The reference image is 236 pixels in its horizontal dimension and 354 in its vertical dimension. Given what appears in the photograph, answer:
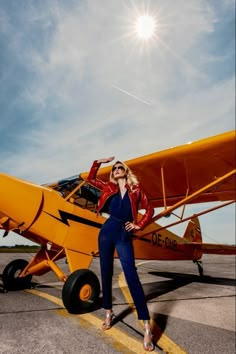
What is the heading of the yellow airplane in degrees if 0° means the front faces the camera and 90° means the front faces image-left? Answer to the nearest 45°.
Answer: approximately 45°

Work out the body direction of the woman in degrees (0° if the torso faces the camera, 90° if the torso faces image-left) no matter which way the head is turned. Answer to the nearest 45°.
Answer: approximately 0°

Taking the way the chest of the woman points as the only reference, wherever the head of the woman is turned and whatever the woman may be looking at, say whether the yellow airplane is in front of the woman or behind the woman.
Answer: behind

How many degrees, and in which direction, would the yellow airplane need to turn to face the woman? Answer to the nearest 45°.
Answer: approximately 45° to its left
